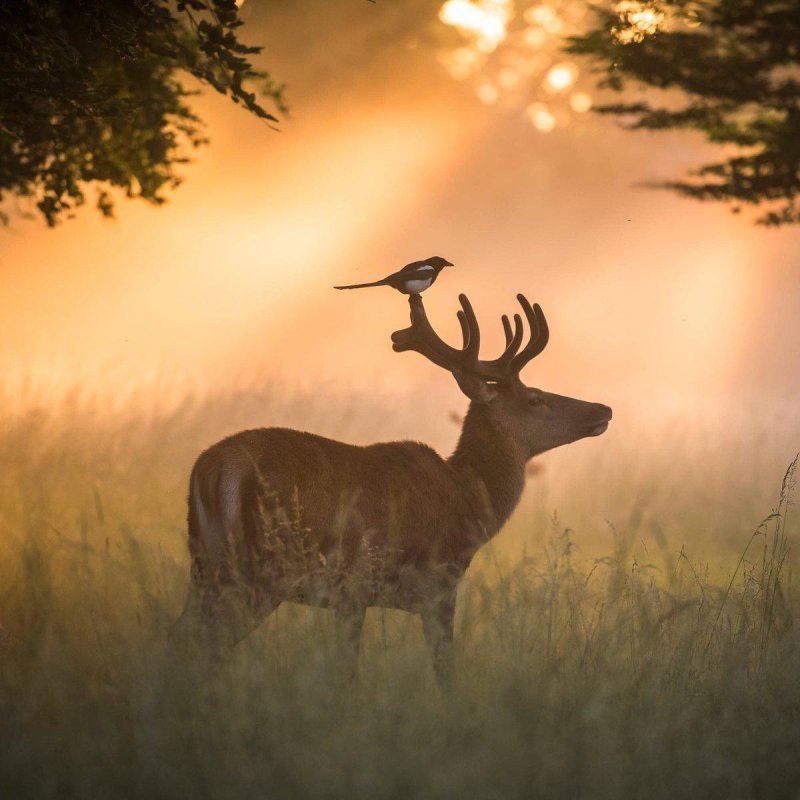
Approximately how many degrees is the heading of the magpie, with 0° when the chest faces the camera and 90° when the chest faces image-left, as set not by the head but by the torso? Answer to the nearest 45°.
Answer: approximately 270°

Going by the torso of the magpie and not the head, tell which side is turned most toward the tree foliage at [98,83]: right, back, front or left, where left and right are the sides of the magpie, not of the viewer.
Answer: back
